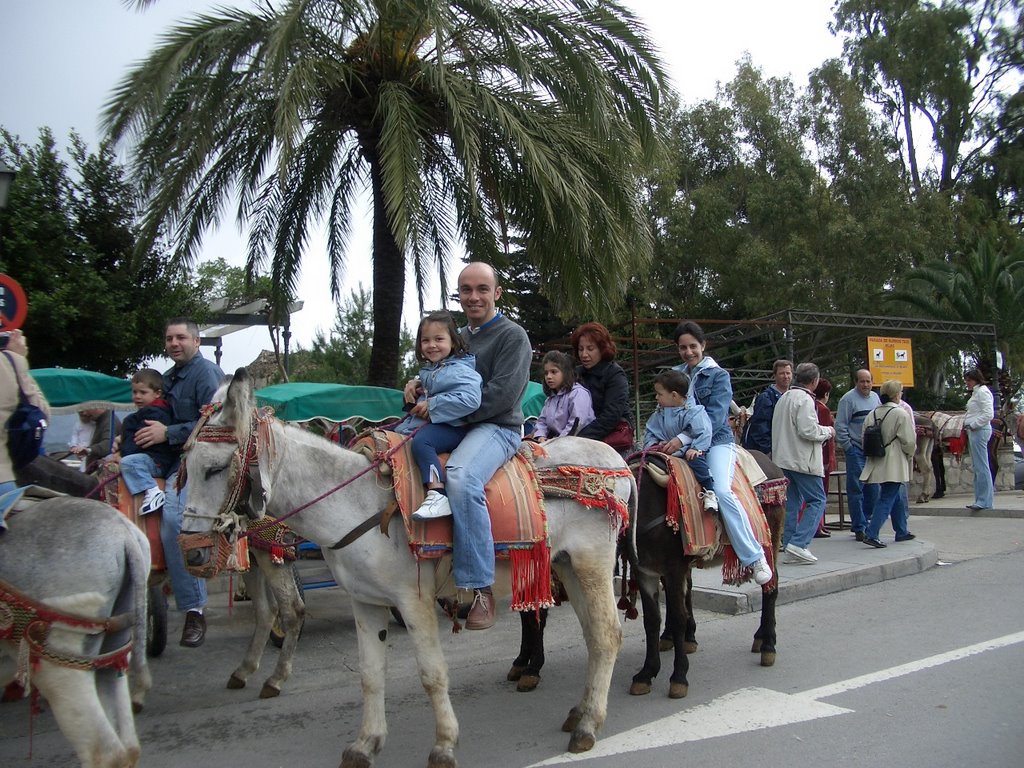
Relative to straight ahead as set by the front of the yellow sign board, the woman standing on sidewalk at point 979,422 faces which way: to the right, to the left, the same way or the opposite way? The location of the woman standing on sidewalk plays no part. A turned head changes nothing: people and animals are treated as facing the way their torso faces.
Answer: to the right

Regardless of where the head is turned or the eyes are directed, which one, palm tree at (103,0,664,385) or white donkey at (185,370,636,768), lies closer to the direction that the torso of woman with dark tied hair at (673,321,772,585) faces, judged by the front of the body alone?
the white donkey

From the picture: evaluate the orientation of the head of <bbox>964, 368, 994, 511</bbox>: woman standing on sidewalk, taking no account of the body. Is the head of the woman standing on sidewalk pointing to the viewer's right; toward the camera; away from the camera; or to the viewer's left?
to the viewer's left

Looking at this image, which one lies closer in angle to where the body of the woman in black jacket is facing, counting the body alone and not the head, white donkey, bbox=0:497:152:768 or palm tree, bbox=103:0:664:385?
the white donkey

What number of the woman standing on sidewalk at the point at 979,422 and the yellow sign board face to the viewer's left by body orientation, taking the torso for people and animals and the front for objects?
1

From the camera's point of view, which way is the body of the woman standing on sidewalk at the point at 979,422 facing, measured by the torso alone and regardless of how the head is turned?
to the viewer's left

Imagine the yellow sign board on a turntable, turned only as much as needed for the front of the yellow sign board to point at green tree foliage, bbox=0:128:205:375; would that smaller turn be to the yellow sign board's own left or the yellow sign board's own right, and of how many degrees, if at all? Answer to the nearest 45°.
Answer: approximately 45° to the yellow sign board's own right

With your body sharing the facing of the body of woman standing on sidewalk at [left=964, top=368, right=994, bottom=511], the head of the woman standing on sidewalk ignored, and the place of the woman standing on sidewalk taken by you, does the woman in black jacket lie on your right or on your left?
on your left

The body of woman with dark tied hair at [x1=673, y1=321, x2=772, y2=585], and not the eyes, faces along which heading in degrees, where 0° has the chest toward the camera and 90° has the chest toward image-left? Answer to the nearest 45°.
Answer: approximately 45°

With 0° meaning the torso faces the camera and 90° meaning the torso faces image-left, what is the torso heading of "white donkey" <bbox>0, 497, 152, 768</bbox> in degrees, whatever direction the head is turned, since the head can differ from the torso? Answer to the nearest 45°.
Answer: approximately 135°
